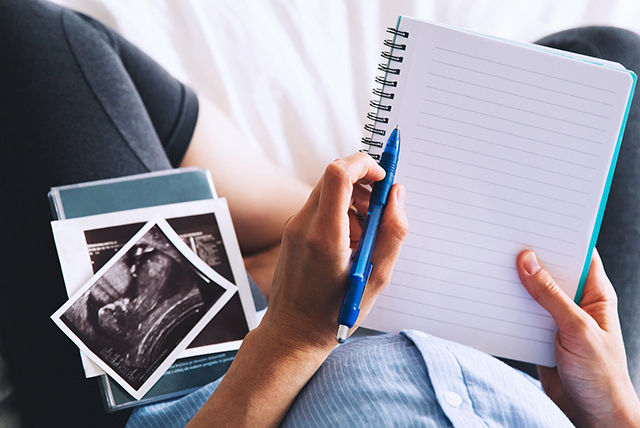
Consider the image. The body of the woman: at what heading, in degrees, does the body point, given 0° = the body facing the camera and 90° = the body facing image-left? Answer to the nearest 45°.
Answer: approximately 180°
